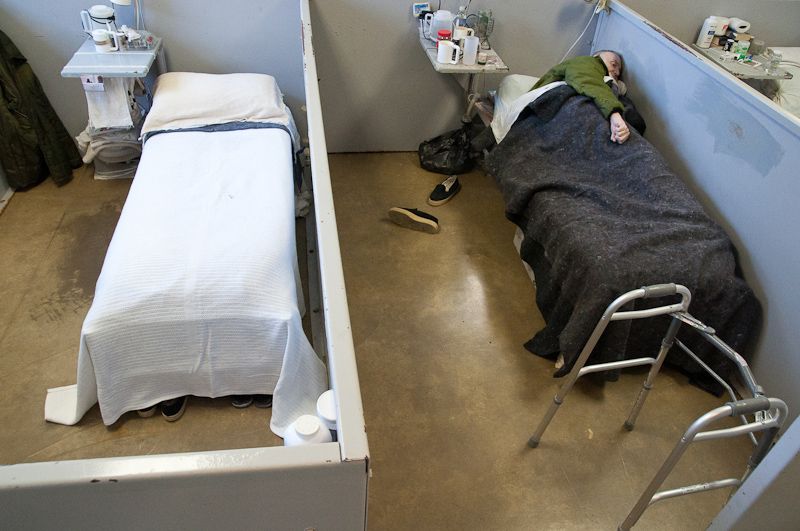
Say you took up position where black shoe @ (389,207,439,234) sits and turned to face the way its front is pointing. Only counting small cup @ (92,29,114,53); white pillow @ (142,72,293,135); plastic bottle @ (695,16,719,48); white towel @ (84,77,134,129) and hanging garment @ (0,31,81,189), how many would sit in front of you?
4

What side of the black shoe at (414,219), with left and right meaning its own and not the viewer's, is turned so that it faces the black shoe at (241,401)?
left

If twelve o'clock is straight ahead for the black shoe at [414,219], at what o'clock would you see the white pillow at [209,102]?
The white pillow is roughly at 12 o'clock from the black shoe.

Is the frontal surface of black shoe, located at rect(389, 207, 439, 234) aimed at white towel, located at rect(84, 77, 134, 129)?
yes

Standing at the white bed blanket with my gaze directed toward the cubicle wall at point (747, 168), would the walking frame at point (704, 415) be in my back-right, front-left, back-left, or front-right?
front-right

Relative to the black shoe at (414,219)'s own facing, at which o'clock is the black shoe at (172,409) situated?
the black shoe at (172,409) is roughly at 10 o'clock from the black shoe at (414,219).

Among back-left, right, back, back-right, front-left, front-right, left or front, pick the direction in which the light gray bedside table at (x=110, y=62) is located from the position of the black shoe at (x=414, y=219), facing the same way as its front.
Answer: front

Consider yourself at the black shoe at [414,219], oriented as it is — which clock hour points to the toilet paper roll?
The toilet paper roll is roughly at 5 o'clock from the black shoe.

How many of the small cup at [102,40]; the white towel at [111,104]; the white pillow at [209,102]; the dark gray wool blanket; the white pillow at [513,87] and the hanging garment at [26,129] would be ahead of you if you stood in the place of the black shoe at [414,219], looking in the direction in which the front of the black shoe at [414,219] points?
4

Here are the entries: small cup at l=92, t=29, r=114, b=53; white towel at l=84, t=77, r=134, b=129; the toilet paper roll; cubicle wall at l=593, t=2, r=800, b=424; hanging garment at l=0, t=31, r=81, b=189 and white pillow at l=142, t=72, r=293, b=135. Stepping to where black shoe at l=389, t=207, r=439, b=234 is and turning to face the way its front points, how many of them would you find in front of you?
4

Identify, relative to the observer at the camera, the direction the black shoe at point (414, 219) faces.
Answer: facing to the left of the viewer

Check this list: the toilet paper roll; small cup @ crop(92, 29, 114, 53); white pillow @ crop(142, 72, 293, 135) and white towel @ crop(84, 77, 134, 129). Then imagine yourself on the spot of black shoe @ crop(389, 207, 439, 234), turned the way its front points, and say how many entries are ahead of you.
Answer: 3
